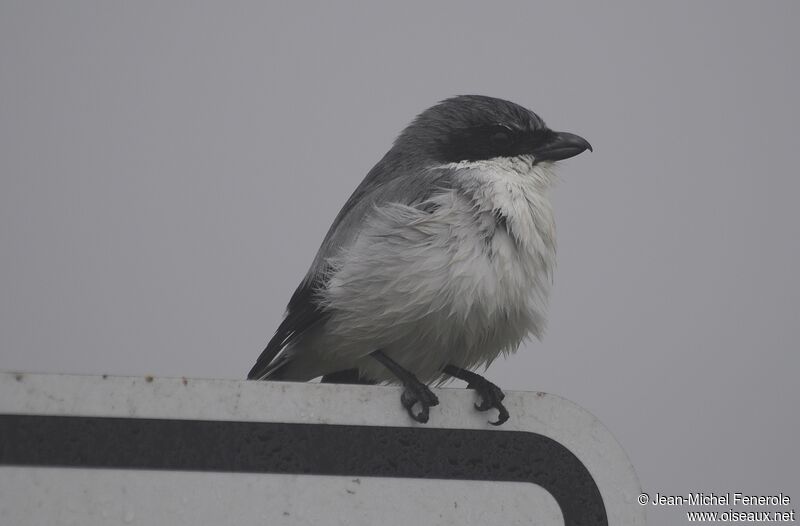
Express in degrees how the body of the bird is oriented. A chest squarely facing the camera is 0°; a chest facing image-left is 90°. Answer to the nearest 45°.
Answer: approximately 315°
